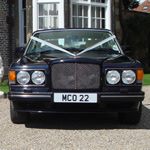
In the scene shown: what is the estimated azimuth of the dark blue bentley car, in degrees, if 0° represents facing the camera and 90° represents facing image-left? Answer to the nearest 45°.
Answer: approximately 0°
